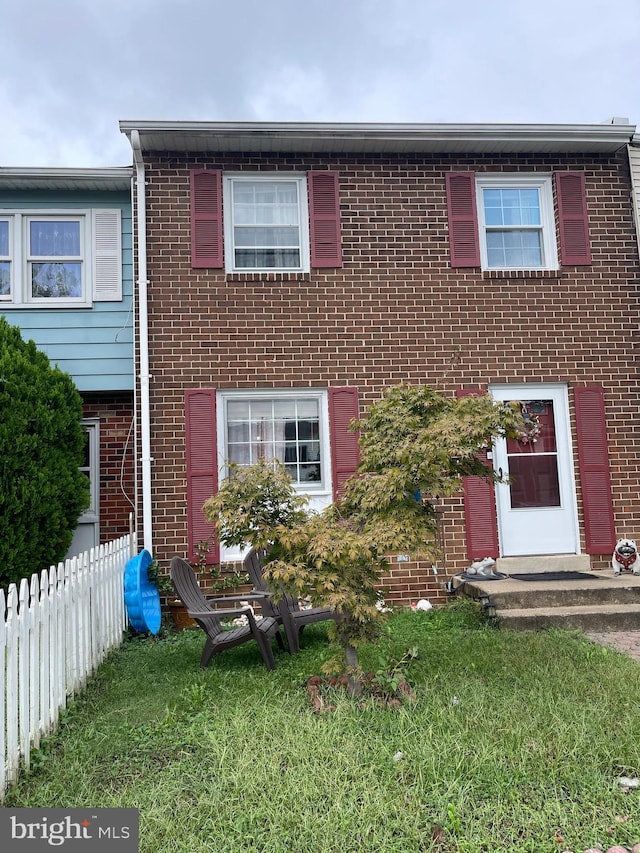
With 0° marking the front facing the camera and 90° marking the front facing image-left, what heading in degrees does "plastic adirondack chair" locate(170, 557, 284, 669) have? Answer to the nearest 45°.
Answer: approximately 315°

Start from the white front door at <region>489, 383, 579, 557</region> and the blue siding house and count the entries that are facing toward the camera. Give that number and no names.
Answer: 2

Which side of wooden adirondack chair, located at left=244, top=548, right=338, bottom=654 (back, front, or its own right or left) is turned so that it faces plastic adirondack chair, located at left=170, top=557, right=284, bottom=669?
right

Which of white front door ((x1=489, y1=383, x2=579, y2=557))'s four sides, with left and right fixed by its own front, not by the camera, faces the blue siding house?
right

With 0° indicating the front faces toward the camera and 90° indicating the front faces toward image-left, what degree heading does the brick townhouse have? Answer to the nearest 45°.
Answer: approximately 0°

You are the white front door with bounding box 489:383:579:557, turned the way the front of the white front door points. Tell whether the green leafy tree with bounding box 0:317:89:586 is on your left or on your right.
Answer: on your right

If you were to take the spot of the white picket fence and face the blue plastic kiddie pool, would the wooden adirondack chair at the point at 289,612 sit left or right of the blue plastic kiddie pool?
right
